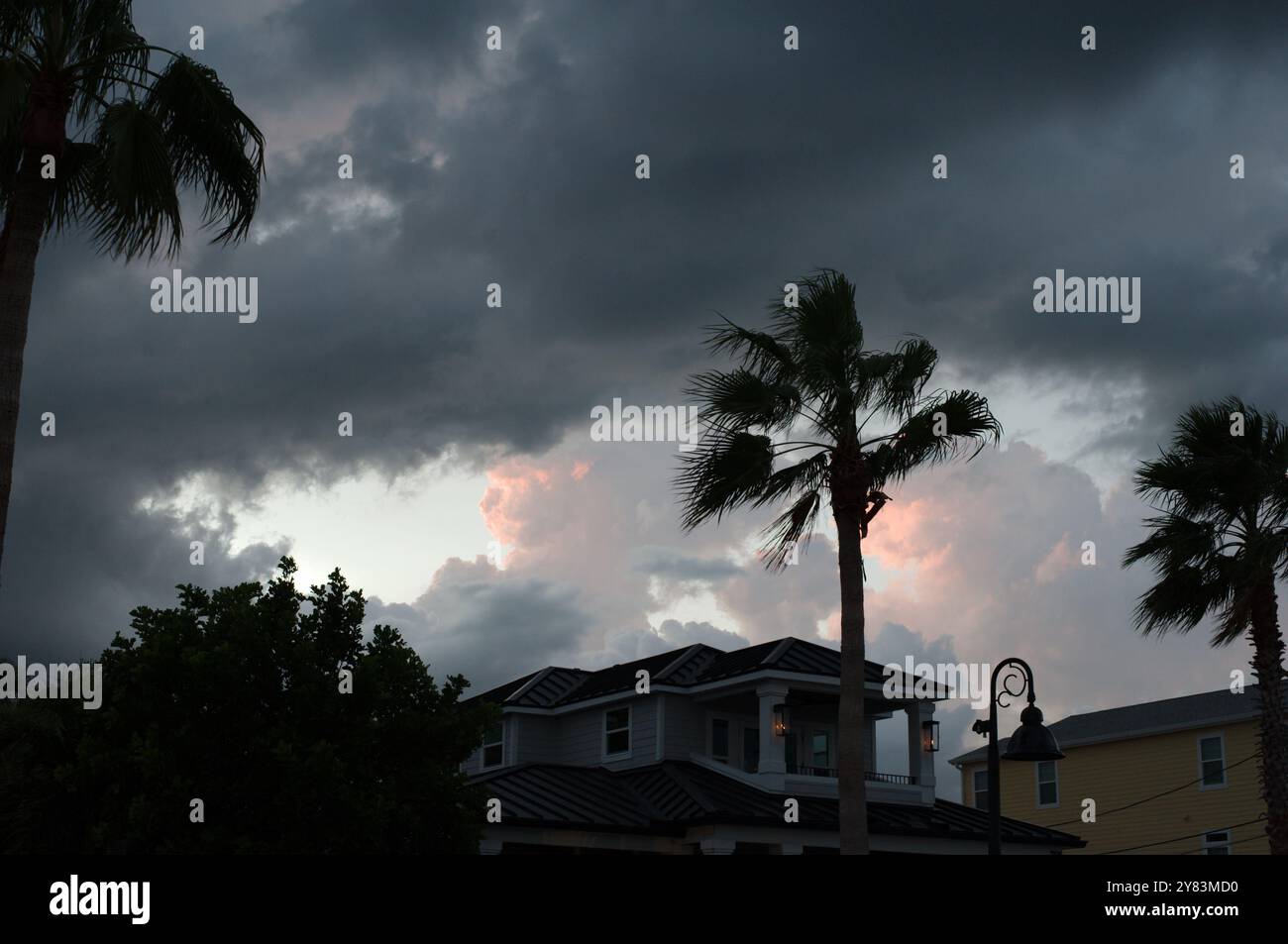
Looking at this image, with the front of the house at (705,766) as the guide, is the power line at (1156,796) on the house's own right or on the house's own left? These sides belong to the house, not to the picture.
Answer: on the house's own left

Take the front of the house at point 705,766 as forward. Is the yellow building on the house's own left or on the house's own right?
on the house's own left

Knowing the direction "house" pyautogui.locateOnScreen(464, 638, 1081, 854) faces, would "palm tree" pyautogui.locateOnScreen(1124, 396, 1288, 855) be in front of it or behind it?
in front

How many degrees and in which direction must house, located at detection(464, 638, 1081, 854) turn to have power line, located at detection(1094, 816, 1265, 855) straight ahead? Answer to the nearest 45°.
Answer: approximately 90° to its left

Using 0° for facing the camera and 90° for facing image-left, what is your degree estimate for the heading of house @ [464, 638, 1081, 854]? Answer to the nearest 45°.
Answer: approximately 315°
